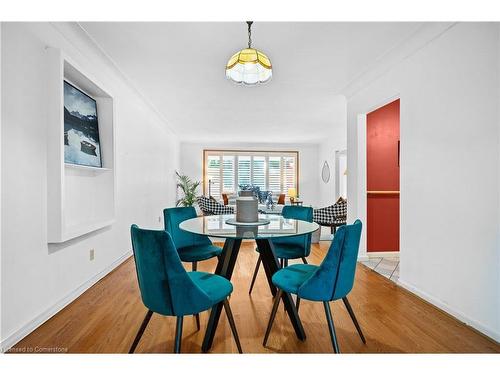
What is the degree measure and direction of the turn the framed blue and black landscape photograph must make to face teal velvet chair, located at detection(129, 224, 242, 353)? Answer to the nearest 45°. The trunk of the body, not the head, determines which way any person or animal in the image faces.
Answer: approximately 45° to its right

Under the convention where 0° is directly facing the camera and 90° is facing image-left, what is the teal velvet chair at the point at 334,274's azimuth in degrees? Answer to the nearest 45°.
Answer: approximately 135°

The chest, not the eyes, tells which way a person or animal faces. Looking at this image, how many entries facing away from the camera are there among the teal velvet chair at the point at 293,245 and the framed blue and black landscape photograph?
0

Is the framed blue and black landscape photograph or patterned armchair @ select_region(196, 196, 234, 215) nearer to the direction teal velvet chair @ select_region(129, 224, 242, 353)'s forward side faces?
the patterned armchair

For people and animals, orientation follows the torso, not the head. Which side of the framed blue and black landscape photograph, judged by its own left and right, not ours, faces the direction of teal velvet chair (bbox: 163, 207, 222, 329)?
front

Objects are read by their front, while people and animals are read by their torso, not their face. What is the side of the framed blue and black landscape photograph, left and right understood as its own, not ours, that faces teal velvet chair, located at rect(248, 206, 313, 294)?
front

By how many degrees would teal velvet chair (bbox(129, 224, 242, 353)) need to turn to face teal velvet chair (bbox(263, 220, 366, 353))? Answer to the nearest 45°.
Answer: approximately 45° to its right

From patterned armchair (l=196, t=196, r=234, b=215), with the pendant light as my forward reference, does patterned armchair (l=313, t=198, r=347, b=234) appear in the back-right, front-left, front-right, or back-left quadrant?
front-left

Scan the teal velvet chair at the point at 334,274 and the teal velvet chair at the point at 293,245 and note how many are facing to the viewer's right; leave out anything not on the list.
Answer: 0

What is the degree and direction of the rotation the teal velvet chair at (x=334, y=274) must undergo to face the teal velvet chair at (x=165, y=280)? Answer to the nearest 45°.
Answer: approximately 90° to its left

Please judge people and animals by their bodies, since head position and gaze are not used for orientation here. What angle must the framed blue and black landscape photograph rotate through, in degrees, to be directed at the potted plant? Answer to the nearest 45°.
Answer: approximately 90° to its left
